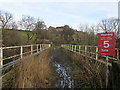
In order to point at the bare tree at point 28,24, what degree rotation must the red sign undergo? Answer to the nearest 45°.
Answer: approximately 135° to its right

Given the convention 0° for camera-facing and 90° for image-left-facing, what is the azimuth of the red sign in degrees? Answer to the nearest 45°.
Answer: approximately 0°
